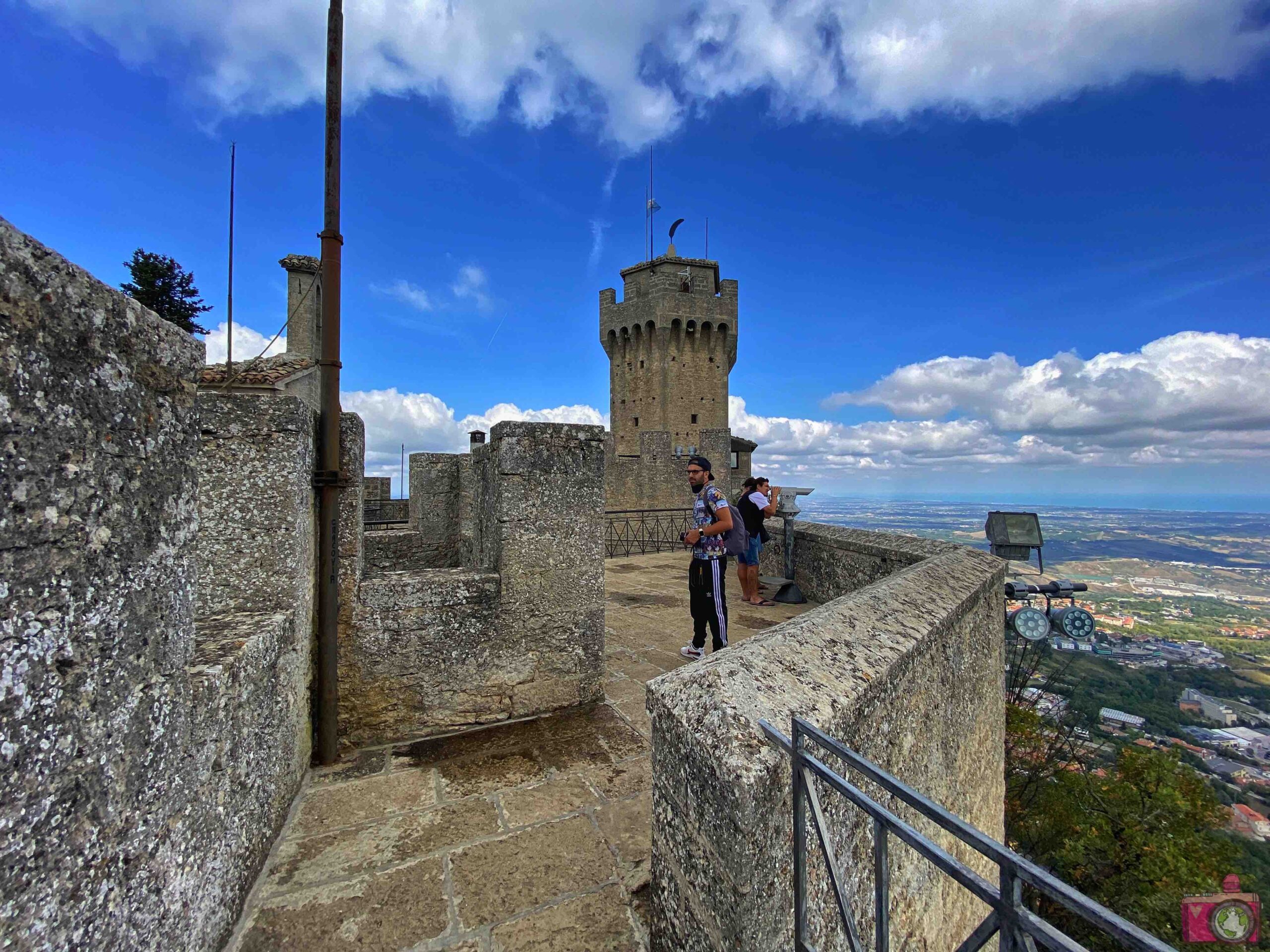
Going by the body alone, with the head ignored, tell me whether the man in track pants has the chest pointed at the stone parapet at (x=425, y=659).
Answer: yes

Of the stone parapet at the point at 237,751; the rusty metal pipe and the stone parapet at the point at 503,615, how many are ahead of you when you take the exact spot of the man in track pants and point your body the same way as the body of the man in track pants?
3

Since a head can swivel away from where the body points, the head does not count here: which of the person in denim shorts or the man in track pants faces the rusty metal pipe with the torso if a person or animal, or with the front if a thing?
the man in track pants

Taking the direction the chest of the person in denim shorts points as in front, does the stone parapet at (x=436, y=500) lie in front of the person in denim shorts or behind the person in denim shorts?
behind

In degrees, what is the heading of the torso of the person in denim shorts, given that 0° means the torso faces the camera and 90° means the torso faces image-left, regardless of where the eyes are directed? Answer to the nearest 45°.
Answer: approximately 270°

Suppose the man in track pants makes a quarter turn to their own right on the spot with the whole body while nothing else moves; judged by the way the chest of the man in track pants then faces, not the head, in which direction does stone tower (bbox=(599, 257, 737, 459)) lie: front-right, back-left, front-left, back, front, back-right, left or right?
front-right

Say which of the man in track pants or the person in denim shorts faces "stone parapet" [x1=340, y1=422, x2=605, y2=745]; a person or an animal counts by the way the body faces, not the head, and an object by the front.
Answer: the man in track pants

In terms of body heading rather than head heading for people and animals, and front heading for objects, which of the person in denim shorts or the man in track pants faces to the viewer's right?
the person in denim shorts

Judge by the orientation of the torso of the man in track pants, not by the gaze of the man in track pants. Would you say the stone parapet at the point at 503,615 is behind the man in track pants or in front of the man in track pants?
in front

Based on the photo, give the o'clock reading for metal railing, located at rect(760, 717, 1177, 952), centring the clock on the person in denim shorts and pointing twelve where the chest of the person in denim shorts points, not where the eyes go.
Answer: The metal railing is roughly at 3 o'clock from the person in denim shorts.

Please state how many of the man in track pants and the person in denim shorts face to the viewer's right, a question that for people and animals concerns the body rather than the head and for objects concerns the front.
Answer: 1

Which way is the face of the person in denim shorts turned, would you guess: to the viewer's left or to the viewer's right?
to the viewer's right

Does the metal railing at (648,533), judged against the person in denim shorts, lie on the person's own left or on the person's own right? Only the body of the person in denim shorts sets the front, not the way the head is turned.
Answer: on the person's own left

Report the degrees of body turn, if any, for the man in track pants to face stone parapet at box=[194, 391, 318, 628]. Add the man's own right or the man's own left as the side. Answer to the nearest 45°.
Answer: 0° — they already face it

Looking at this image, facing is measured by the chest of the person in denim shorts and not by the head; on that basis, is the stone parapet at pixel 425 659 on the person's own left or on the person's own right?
on the person's own right

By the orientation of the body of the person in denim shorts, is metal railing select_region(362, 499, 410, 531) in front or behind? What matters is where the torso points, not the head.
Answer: behind

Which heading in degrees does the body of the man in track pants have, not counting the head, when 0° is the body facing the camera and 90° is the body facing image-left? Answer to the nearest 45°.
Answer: approximately 45°
